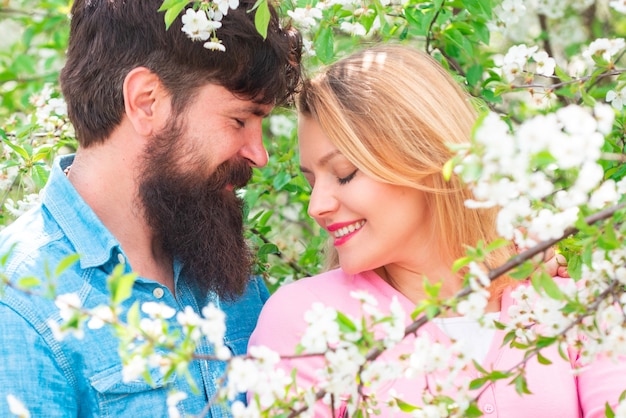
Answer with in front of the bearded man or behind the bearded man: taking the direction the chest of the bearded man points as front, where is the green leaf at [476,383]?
in front

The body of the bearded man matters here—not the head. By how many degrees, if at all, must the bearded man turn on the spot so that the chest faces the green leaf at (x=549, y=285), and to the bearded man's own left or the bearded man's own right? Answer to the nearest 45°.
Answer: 0° — they already face it

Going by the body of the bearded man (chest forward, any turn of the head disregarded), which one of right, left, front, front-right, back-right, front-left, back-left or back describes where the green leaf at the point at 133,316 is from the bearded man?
front-right

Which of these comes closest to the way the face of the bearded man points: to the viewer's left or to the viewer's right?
to the viewer's right

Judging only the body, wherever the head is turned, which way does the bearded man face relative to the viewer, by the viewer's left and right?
facing the viewer and to the right of the viewer

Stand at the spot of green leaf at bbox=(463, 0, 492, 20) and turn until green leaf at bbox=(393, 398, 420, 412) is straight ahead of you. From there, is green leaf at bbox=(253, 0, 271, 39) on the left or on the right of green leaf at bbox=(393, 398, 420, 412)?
right

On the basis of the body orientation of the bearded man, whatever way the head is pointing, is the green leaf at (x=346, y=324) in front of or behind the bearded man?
in front

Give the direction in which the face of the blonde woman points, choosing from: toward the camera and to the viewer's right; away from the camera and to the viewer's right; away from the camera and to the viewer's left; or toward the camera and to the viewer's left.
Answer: toward the camera and to the viewer's left
